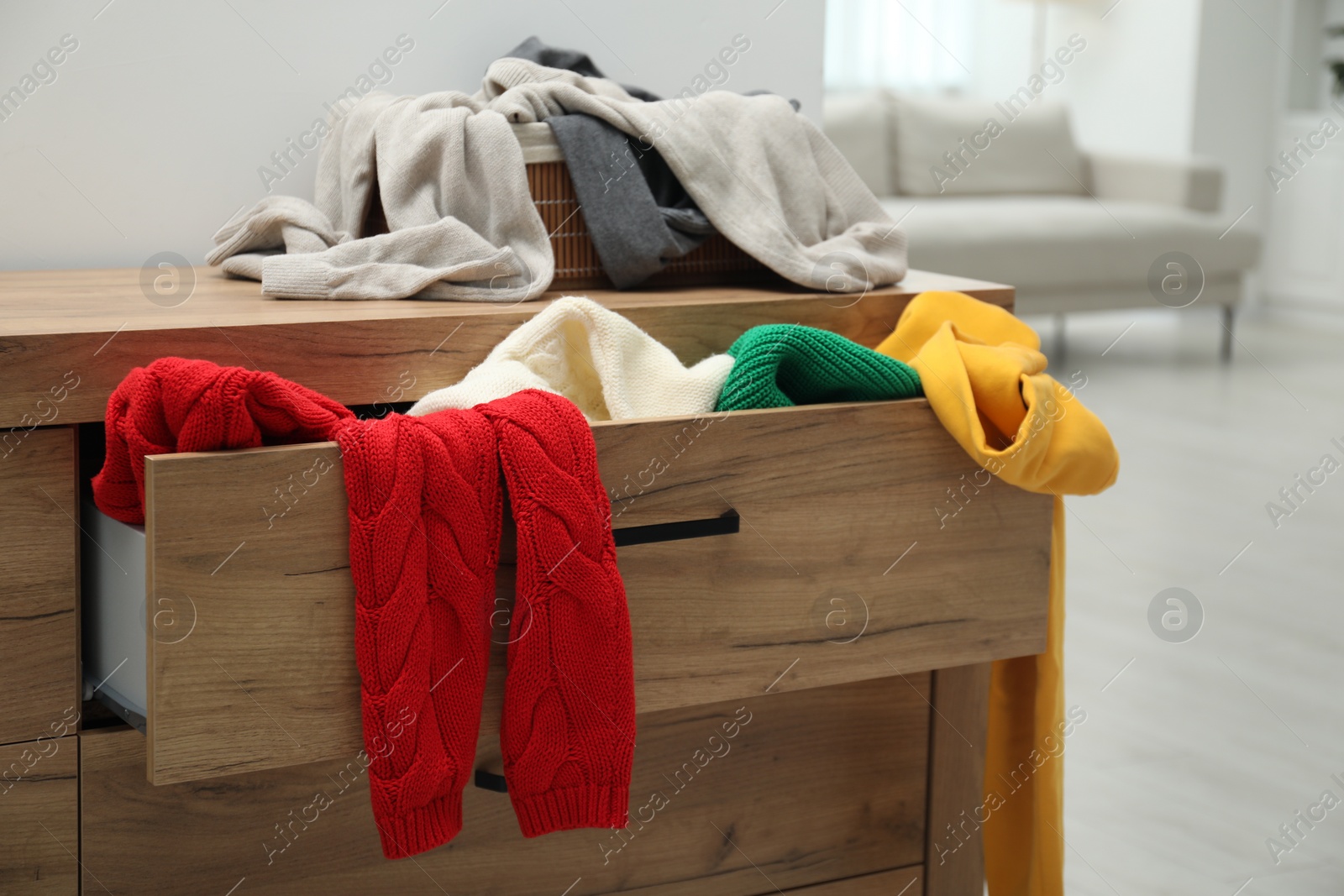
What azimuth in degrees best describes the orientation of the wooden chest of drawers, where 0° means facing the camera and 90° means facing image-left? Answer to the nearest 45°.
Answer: approximately 315°

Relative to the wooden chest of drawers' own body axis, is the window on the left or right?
on its left
